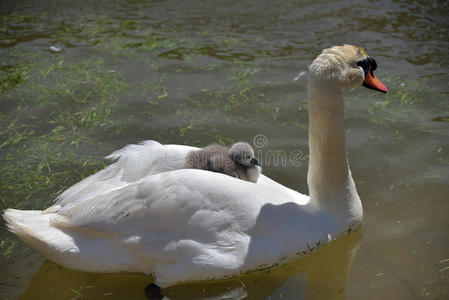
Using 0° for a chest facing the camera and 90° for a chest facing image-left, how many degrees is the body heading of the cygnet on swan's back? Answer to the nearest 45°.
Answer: approximately 270°

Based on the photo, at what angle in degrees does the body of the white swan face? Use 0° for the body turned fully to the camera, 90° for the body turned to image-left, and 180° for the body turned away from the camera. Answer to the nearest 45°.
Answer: approximately 270°
